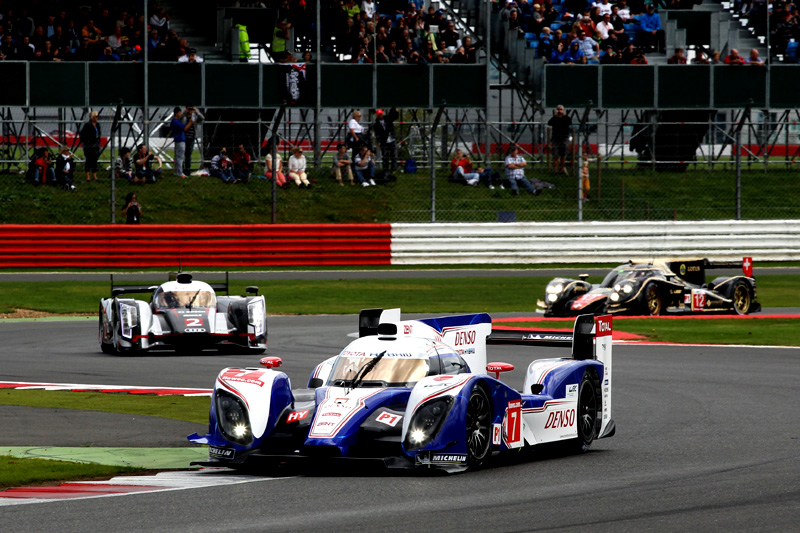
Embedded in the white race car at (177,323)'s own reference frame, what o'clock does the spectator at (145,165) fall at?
The spectator is roughly at 6 o'clock from the white race car.

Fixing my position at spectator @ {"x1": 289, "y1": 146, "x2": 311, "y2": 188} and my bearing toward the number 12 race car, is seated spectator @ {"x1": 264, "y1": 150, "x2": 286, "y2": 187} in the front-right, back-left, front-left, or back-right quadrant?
back-right

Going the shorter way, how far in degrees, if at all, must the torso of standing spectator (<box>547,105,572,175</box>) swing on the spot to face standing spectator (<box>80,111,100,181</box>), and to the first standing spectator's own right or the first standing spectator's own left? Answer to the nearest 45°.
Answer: approximately 90° to the first standing spectator's own right

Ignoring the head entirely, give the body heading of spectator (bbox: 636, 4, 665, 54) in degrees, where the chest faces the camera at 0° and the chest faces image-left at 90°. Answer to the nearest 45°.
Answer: approximately 315°

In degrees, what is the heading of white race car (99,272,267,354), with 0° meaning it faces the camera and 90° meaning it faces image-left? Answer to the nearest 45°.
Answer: approximately 0°

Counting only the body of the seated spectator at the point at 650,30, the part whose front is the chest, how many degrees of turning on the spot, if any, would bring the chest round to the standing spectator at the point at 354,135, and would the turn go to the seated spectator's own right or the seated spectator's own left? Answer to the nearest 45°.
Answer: approximately 90° to the seated spectator's own right

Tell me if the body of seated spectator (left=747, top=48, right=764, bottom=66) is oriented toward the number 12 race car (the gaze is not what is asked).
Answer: yes

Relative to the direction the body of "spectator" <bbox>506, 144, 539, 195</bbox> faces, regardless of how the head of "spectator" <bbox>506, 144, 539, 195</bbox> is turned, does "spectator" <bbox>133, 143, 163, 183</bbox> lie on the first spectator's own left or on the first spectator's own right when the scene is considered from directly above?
on the first spectator's own right
